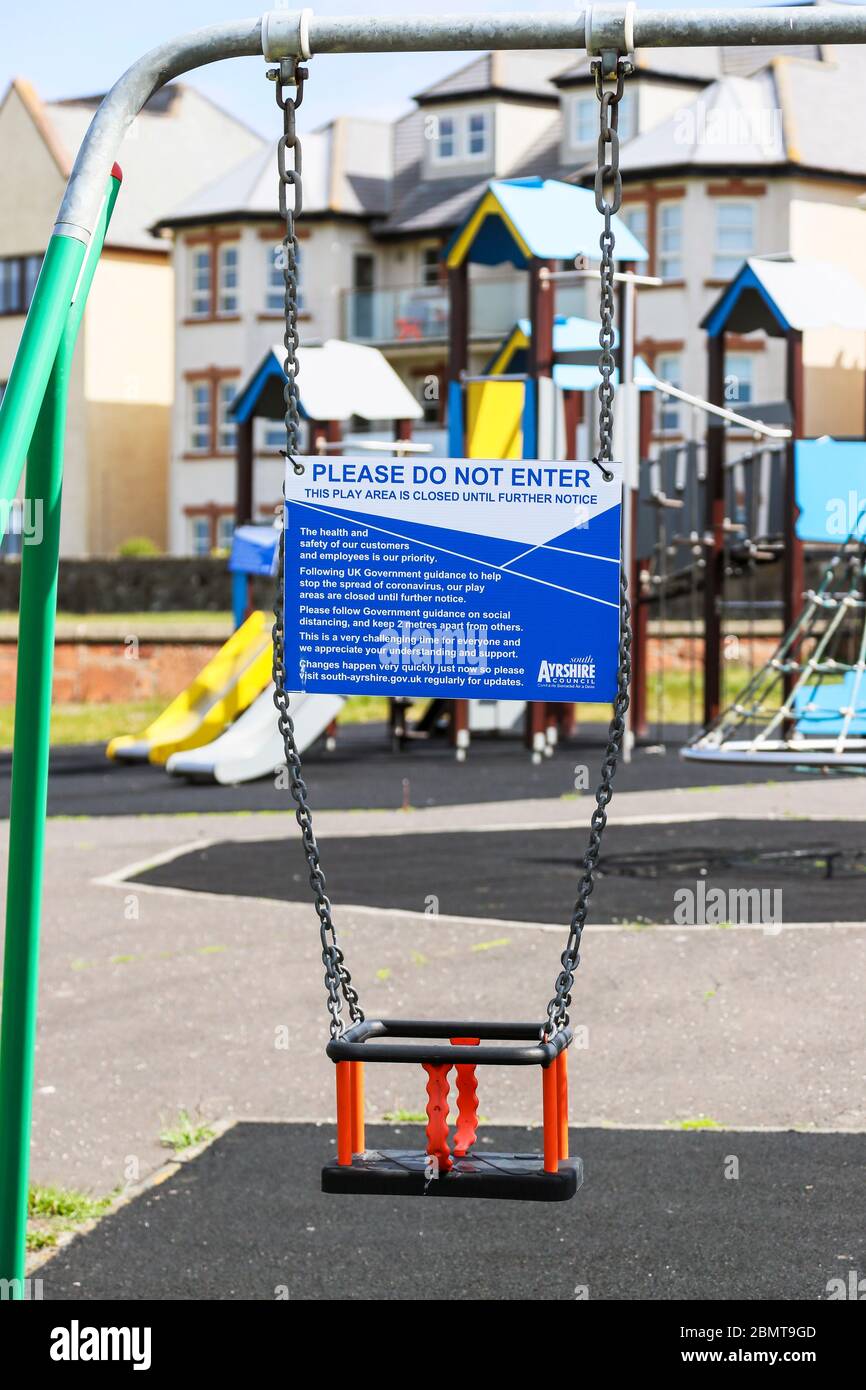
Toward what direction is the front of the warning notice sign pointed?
toward the camera

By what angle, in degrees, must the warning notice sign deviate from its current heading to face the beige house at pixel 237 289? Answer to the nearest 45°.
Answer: approximately 180°

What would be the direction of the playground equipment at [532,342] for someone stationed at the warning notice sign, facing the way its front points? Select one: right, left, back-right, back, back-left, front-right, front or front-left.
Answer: back

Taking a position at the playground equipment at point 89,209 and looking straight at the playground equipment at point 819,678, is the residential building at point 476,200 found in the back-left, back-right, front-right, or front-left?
front-left

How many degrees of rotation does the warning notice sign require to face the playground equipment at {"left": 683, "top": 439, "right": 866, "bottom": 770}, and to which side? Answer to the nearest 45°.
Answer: approximately 180°

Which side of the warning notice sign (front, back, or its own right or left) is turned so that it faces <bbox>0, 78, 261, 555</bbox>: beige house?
back

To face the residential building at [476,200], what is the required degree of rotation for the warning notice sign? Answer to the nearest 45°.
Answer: approximately 180°
